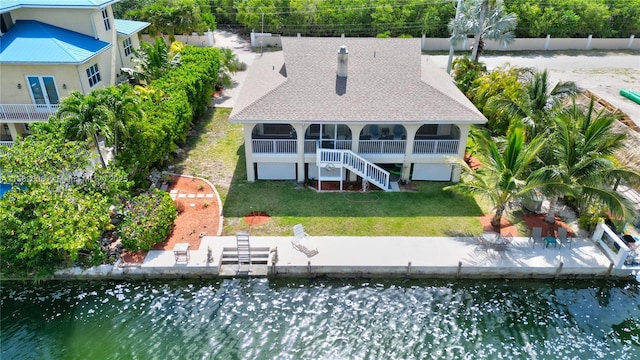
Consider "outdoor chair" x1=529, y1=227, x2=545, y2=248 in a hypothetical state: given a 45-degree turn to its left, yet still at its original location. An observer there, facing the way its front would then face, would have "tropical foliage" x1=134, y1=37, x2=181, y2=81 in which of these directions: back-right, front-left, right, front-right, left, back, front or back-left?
back-right

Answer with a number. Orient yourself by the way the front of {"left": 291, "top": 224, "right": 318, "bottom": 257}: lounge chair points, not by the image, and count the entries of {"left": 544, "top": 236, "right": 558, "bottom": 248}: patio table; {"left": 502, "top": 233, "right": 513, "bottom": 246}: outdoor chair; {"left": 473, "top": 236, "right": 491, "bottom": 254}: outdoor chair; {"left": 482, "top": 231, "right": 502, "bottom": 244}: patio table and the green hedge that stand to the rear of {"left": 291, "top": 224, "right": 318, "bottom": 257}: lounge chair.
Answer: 1

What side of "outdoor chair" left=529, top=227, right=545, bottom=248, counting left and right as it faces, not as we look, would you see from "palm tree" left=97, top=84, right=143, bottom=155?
right

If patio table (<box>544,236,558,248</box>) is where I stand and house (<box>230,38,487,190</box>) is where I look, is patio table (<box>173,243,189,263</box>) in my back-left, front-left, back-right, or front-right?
front-left

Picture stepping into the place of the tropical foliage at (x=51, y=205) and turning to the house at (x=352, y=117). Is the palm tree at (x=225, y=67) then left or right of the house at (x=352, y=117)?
left

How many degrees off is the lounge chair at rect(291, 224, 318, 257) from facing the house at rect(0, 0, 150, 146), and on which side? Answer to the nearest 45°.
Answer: approximately 180°

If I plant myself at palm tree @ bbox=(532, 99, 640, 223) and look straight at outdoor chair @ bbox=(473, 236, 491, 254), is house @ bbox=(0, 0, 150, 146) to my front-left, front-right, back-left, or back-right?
front-right

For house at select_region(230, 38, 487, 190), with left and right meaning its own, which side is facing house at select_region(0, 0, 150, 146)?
right

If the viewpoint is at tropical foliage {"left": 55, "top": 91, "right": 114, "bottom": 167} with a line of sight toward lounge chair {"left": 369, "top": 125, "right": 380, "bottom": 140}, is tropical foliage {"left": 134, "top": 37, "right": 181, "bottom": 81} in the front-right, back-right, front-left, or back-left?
front-left

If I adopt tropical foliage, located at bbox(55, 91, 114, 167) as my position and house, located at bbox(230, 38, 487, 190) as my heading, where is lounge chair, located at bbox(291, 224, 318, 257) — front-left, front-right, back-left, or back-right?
front-right

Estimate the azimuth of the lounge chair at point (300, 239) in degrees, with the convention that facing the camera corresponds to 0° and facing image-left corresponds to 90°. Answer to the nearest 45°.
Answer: approximately 315°

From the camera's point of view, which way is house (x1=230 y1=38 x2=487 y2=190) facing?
toward the camera

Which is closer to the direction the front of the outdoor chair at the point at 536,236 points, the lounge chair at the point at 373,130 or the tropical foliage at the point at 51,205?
the tropical foliage
